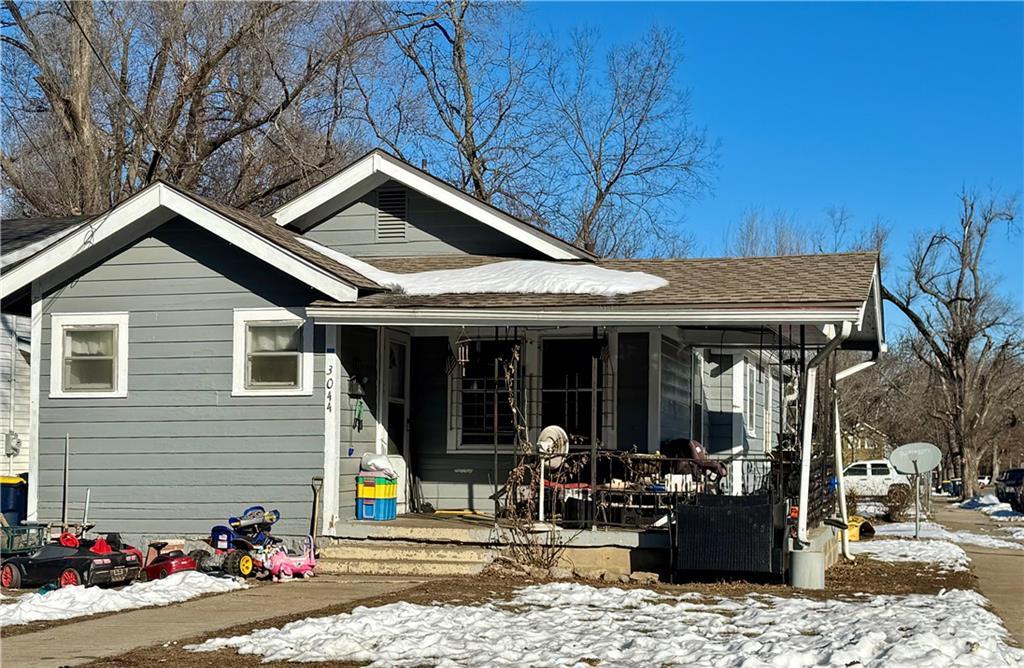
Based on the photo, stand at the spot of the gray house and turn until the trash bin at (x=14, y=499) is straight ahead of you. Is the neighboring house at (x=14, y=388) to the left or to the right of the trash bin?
right

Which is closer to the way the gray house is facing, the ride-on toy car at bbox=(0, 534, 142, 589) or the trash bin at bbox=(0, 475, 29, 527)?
the ride-on toy car

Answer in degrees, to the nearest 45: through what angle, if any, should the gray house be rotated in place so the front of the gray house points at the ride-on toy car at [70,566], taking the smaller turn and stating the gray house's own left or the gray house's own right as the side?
approximately 45° to the gray house's own right

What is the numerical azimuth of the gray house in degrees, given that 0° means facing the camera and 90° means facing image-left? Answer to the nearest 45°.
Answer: approximately 0°

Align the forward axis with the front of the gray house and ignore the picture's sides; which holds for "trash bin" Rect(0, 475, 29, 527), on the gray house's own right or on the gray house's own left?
on the gray house's own right

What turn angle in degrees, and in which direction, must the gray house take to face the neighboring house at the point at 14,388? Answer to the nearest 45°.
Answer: approximately 135° to its right

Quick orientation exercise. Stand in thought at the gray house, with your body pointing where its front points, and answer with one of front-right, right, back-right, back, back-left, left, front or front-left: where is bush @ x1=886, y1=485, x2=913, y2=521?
back-left
